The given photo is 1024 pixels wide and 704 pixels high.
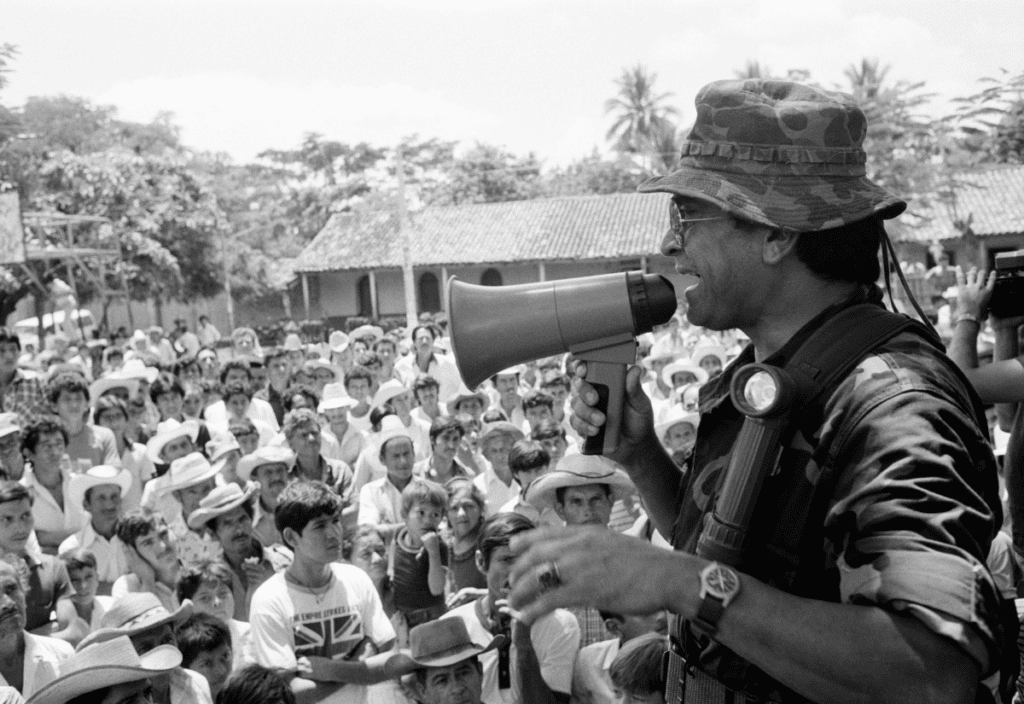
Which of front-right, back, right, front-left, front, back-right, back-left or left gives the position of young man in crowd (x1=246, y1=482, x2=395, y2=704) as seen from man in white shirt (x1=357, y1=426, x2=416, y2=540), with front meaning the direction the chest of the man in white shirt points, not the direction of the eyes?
front-right

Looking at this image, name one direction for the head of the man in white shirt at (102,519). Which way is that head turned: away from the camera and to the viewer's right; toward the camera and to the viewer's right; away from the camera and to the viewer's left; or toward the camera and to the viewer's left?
toward the camera and to the viewer's right

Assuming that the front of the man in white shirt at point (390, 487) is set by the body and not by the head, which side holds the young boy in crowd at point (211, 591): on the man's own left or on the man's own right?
on the man's own right

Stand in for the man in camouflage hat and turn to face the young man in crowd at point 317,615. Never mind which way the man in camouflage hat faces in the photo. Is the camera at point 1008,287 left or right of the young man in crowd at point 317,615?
right

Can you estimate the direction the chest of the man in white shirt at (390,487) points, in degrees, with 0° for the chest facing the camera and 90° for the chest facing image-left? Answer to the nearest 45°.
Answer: approximately 315°

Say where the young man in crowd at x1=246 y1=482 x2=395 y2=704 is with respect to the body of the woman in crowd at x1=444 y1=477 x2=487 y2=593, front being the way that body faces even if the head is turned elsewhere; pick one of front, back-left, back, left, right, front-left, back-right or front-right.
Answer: front-right

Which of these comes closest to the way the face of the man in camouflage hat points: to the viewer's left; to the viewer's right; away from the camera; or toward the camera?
to the viewer's left

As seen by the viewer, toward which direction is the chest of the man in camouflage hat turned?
to the viewer's left

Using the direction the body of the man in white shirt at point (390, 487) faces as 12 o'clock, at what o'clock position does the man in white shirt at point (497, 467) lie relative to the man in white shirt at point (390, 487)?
the man in white shirt at point (497, 467) is roughly at 10 o'clock from the man in white shirt at point (390, 487).

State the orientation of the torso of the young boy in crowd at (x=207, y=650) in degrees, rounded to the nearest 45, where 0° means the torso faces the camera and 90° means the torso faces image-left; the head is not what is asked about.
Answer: approximately 315°
